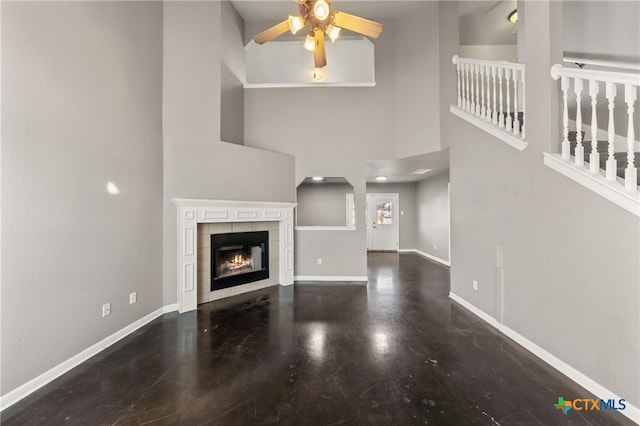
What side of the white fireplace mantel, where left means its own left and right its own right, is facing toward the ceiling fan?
front

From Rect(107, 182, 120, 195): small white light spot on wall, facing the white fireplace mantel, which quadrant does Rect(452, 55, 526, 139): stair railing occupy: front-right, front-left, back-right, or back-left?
front-right

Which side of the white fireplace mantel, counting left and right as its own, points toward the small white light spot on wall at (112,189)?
right

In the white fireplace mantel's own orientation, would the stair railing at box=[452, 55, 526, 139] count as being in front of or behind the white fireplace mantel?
in front

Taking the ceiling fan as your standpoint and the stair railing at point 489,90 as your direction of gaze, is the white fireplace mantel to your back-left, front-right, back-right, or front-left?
back-left

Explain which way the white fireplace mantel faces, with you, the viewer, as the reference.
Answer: facing the viewer and to the right of the viewer
